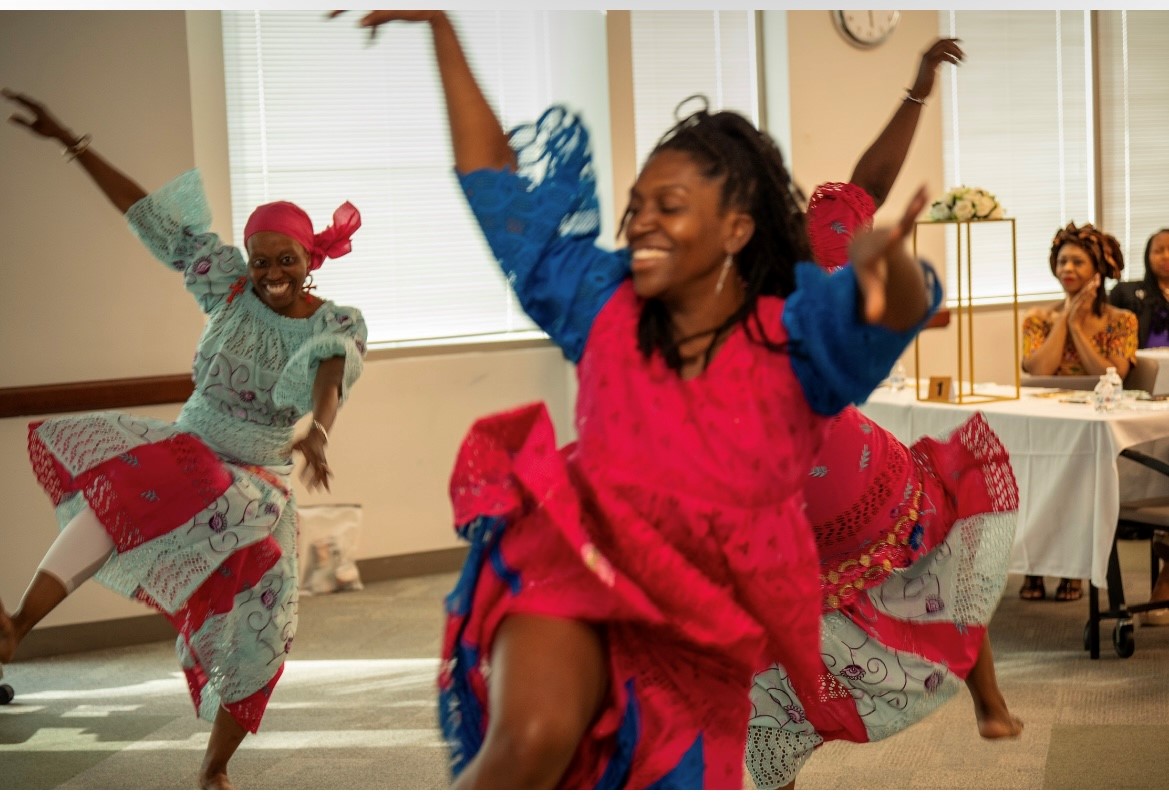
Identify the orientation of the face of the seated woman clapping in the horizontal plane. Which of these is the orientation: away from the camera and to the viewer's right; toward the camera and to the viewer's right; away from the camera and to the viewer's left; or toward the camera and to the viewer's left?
toward the camera and to the viewer's left
